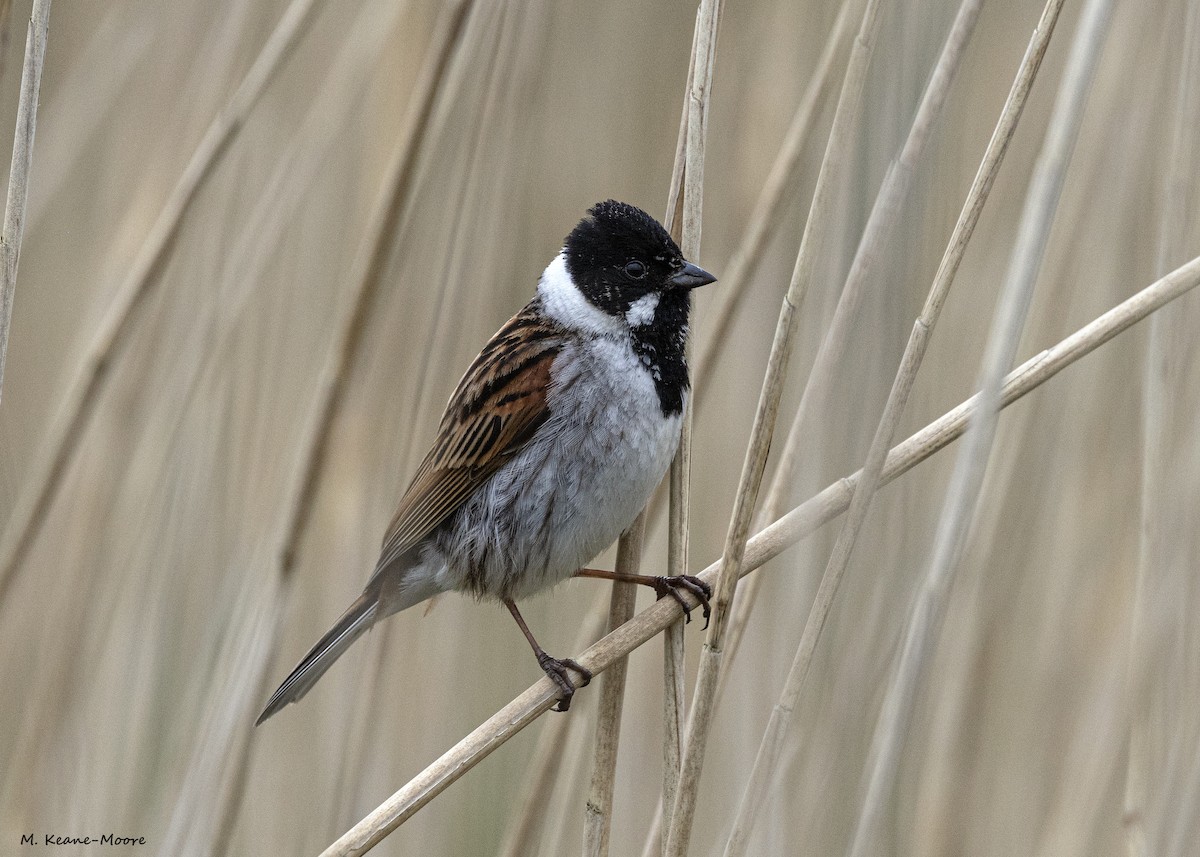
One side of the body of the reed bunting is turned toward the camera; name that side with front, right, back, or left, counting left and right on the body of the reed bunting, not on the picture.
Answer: right

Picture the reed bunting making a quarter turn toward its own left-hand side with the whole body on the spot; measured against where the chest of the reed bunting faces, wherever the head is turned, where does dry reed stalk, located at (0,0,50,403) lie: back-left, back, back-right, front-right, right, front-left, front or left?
back-left
